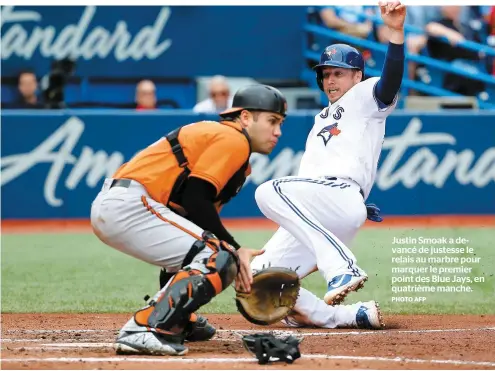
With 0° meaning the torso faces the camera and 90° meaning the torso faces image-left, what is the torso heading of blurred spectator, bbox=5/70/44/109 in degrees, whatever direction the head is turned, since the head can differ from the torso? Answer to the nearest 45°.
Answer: approximately 0°

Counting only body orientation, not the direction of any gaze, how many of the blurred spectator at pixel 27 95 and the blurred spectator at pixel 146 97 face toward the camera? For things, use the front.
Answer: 2

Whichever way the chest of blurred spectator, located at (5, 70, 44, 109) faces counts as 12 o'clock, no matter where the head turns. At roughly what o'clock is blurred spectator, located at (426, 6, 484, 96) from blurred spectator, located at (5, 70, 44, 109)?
blurred spectator, located at (426, 6, 484, 96) is roughly at 9 o'clock from blurred spectator, located at (5, 70, 44, 109).

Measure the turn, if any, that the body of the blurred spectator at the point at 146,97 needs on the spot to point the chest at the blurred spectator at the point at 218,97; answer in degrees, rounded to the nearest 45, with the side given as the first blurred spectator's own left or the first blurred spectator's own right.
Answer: approximately 45° to the first blurred spectator's own left

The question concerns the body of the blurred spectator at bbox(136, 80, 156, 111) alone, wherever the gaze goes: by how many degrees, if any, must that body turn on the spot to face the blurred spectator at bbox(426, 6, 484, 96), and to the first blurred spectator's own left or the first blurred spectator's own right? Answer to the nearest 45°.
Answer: approximately 90° to the first blurred spectator's own left

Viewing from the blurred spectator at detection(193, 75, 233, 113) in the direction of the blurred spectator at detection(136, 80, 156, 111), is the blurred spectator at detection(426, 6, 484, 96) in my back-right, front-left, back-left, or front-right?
back-right

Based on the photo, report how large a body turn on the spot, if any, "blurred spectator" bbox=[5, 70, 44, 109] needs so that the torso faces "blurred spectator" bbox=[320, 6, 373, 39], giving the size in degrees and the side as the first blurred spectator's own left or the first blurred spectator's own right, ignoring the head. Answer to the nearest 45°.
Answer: approximately 90° to the first blurred spectator's own left
